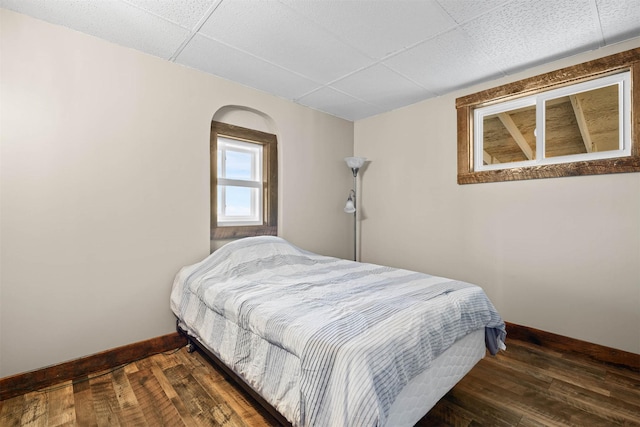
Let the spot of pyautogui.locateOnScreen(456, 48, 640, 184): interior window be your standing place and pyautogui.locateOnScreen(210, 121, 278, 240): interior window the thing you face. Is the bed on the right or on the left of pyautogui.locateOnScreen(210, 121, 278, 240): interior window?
left

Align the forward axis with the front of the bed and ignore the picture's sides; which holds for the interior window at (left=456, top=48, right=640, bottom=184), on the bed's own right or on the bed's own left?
on the bed's own left

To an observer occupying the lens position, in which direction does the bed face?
facing the viewer and to the right of the viewer

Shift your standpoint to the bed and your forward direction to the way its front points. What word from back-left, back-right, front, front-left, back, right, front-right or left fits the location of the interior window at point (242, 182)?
back

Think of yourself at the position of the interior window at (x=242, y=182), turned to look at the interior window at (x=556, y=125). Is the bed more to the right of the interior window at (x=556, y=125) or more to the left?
right
